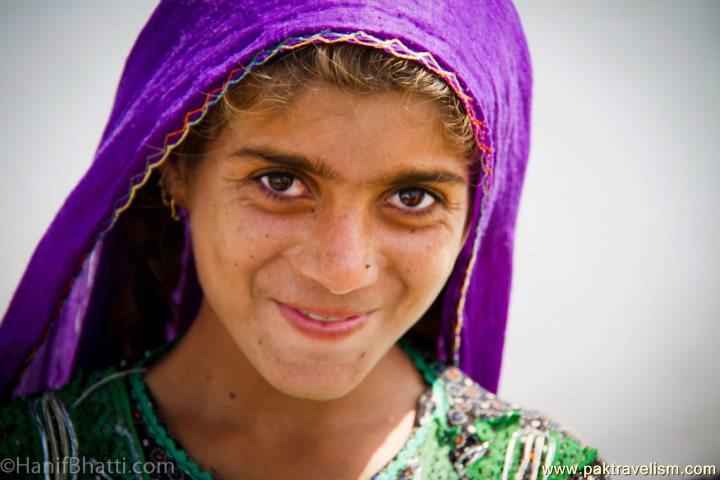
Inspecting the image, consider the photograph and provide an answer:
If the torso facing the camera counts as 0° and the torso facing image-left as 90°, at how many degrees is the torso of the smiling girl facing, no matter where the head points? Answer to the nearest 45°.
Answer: approximately 0°
